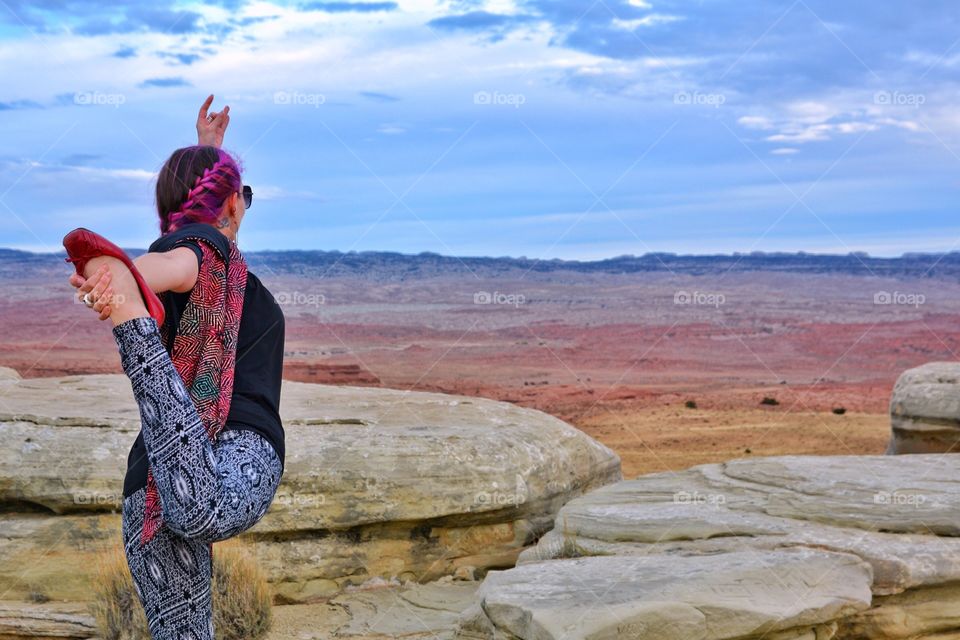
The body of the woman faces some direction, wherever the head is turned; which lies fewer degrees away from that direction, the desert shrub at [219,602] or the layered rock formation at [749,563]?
the layered rock formation

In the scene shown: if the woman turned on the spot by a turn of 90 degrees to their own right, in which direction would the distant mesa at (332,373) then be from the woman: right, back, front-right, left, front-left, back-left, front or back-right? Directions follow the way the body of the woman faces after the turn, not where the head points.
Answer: back-left

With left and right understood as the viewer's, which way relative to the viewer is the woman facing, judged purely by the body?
facing away from the viewer and to the right of the viewer

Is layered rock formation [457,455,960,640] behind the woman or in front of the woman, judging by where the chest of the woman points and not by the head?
in front

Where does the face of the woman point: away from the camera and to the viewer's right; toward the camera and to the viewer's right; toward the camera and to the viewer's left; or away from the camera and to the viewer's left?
away from the camera and to the viewer's right
